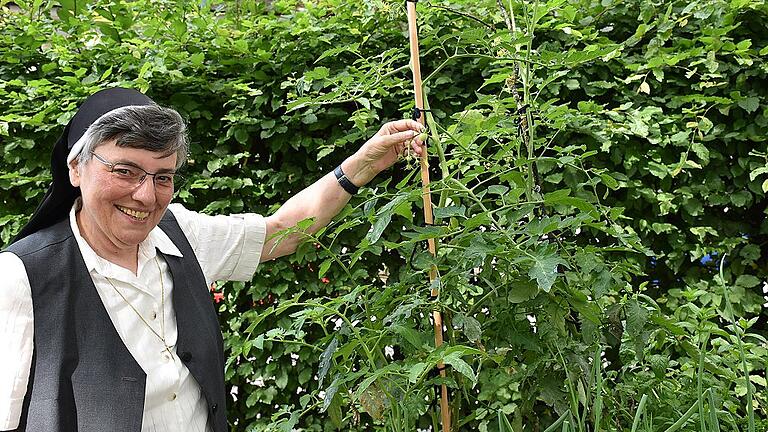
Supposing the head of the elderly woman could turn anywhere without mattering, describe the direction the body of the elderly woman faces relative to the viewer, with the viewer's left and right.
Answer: facing the viewer and to the right of the viewer
